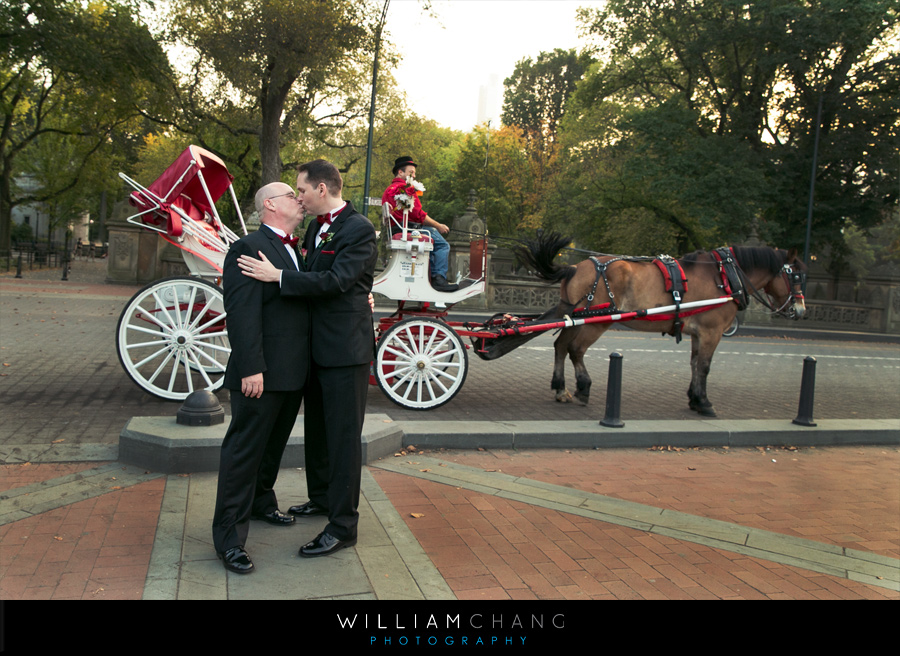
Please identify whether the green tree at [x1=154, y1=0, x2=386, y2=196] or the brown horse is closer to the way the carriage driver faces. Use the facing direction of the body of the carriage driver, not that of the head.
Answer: the brown horse

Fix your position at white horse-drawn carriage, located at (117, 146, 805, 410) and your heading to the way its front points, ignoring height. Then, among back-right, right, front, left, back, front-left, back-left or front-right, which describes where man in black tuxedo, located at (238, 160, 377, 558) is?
right

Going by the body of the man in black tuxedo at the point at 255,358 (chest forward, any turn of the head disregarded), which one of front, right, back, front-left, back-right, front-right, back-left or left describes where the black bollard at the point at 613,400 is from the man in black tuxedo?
left

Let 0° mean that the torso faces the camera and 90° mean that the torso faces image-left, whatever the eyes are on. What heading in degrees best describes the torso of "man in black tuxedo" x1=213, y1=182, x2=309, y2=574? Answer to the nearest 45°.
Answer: approximately 315°

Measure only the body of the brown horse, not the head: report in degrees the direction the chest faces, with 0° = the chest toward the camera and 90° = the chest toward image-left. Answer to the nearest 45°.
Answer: approximately 270°

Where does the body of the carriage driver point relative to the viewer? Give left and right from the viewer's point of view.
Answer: facing to the right of the viewer

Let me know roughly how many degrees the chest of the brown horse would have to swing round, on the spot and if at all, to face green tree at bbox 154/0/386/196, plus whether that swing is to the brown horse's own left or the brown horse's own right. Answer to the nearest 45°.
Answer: approximately 135° to the brown horse's own left

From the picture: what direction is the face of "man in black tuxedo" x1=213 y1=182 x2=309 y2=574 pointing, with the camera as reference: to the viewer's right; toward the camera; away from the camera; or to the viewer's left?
to the viewer's right

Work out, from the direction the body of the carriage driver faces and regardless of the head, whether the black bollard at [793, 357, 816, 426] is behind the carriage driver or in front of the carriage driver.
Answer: in front

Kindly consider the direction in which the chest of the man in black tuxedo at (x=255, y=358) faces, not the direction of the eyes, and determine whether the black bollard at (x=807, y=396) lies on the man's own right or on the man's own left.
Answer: on the man's own left

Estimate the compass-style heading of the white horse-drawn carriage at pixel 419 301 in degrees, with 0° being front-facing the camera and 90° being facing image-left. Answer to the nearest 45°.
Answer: approximately 270°

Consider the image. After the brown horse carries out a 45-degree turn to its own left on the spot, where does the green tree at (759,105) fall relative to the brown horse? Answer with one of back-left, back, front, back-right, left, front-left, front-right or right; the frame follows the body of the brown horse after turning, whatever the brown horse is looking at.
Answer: front-left
